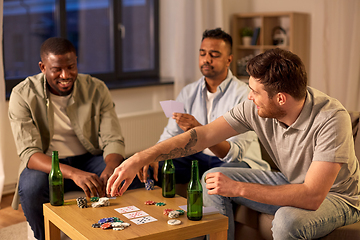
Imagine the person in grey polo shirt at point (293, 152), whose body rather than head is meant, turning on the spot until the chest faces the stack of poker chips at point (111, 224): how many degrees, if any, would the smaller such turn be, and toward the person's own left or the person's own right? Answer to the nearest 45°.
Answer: approximately 45° to the person's own right

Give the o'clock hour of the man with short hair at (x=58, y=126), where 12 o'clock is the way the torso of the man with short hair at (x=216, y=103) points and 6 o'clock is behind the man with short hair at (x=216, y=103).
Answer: the man with short hair at (x=58, y=126) is roughly at 1 o'clock from the man with short hair at (x=216, y=103).

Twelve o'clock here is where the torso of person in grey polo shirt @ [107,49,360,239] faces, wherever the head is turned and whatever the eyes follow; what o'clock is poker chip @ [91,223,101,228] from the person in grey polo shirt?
The poker chip is roughly at 1 o'clock from the person in grey polo shirt.

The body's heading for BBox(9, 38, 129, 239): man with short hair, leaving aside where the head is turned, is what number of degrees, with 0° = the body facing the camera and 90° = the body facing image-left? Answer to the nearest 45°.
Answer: approximately 315°

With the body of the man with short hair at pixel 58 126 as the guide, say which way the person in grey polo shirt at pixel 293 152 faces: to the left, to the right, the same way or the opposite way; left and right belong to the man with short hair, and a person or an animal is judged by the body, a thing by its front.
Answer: to the right

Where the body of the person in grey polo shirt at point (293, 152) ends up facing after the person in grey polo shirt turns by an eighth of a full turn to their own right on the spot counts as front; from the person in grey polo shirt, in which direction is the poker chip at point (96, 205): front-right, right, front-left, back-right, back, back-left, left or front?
front

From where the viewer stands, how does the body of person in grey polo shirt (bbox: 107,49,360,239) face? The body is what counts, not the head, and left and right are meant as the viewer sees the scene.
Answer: facing the viewer and to the left of the viewer

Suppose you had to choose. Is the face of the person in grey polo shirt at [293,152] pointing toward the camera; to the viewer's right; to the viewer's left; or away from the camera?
to the viewer's left

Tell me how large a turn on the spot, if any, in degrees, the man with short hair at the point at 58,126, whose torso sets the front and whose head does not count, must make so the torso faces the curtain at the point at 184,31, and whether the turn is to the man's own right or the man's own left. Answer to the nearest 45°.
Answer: approximately 90° to the man's own left

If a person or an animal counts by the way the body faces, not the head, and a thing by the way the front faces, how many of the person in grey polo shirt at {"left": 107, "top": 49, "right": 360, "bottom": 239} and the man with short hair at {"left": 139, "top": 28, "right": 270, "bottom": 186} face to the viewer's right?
0
